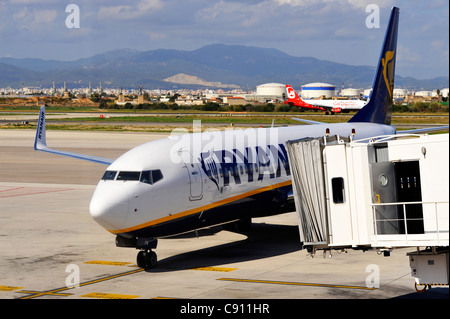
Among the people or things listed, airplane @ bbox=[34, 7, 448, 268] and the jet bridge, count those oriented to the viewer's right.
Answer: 0

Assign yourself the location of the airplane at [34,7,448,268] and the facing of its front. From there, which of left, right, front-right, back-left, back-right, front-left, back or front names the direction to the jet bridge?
left

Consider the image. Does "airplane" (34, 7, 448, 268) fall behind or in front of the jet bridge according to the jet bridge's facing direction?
in front

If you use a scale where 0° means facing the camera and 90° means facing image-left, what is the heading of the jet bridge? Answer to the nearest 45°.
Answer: approximately 90°

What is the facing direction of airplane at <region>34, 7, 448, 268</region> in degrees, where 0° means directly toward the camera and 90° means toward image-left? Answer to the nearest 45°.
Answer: approximately 45°
